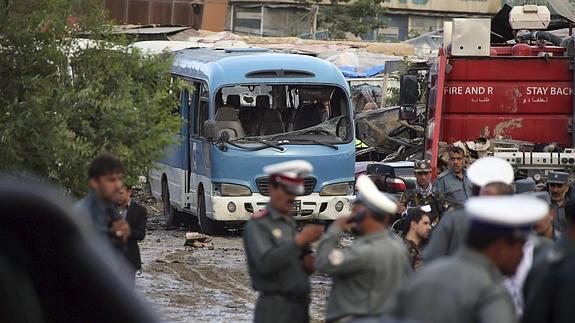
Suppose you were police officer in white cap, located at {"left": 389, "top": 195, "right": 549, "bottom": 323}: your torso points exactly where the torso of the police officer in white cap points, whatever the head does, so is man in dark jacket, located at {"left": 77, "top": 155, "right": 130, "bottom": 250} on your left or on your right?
on your left

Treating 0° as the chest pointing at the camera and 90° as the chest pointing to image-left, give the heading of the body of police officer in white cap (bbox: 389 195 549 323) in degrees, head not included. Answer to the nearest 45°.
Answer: approximately 225°

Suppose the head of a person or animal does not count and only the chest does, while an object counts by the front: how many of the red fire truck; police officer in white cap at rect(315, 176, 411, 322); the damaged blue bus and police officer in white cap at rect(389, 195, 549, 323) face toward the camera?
1

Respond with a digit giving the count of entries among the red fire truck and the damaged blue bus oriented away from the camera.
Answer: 1

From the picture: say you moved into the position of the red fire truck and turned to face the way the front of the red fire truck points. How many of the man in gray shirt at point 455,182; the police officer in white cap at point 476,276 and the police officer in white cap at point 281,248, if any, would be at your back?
3

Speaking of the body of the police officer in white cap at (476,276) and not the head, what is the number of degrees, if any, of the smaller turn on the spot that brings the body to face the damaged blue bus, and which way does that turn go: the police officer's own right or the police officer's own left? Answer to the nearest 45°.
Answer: approximately 45° to the police officer's own left

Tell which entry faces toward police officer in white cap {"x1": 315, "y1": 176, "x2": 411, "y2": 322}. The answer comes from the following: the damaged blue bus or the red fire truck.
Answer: the damaged blue bus

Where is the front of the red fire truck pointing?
away from the camera

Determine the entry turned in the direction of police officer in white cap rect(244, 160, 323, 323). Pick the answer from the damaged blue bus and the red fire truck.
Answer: the damaged blue bus

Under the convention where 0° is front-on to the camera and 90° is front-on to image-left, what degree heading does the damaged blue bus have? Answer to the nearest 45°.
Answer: approximately 0°

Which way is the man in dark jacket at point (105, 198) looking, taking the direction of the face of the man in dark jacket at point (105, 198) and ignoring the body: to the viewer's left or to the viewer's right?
to the viewer's right

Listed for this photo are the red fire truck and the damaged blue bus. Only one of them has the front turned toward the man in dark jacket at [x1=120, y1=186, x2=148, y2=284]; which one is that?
the damaged blue bus

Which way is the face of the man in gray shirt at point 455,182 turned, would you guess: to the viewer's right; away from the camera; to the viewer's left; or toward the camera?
toward the camera

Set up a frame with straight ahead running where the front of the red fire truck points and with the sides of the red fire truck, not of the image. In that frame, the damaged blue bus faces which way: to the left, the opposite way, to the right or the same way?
the opposite way
